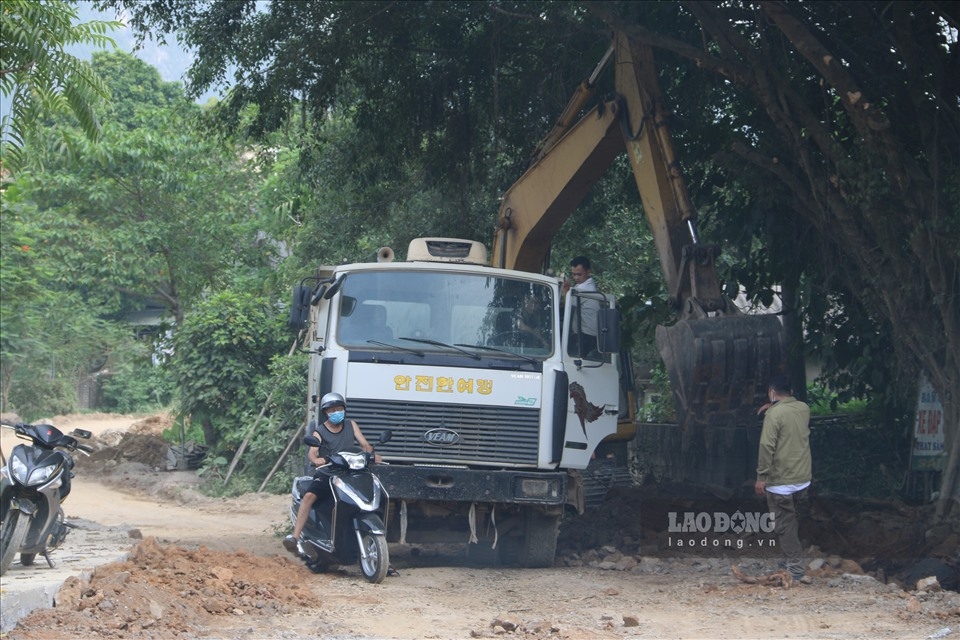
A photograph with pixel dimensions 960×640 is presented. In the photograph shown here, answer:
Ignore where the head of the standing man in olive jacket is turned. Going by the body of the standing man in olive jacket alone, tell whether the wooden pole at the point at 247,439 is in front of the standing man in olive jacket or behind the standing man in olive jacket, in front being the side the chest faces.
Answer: in front

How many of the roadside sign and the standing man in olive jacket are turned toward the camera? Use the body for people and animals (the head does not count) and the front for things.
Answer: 1

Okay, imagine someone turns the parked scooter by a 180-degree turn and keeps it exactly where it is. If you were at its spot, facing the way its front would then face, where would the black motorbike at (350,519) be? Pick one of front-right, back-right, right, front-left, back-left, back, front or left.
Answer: front-right

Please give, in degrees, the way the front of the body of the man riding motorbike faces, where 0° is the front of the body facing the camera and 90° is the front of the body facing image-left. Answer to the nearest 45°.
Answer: approximately 315°

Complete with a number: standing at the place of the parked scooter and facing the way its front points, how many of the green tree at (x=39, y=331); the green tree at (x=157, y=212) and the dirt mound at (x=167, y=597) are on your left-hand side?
1

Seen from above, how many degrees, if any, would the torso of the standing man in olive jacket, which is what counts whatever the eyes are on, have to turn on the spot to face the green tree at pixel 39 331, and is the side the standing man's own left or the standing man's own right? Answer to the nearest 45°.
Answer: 0° — they already face it

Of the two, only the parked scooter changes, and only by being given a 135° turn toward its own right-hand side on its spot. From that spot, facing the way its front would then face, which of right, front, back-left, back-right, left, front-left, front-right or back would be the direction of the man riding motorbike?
right

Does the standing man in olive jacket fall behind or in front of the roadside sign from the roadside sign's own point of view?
in front

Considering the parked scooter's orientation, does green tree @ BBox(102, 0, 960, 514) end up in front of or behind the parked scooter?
behind

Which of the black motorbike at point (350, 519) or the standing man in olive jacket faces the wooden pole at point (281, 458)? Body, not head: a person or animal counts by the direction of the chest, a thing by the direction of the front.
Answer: the standing man in olive jacket

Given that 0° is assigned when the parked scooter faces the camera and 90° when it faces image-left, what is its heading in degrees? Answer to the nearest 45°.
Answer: approximately 45°

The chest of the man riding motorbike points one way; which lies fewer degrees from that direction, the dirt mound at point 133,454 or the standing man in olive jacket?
the standing man in olive jacket
